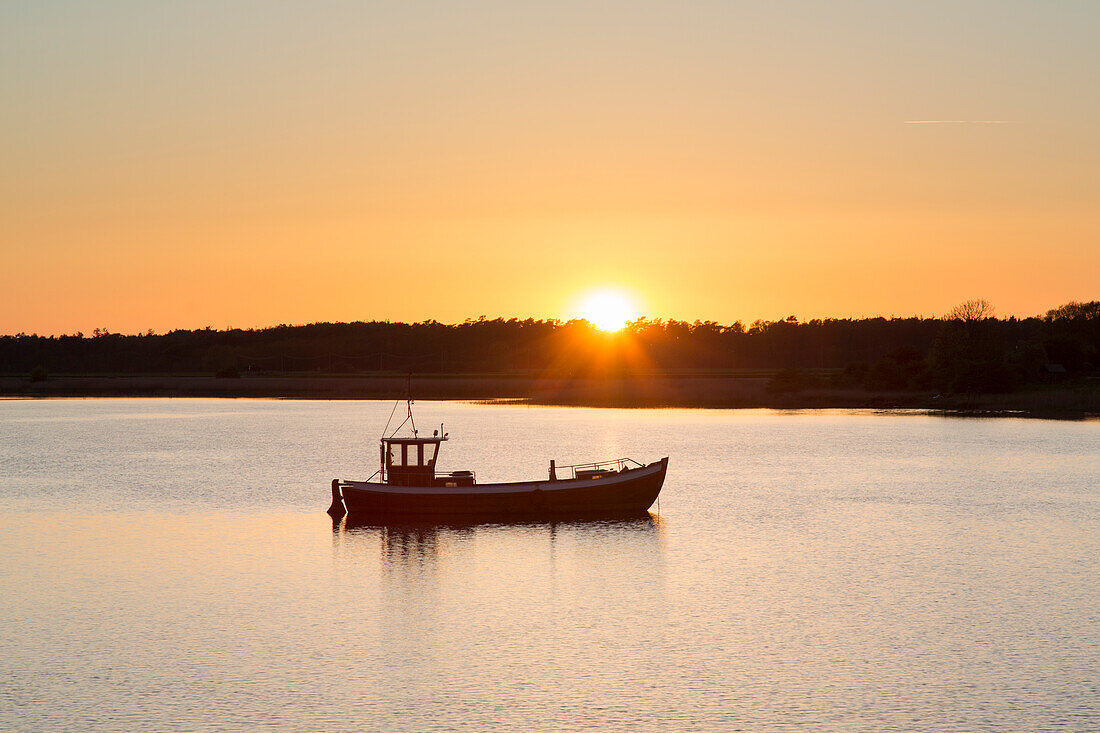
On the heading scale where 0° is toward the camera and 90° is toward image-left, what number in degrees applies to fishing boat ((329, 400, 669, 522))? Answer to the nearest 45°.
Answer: approximately 270°
